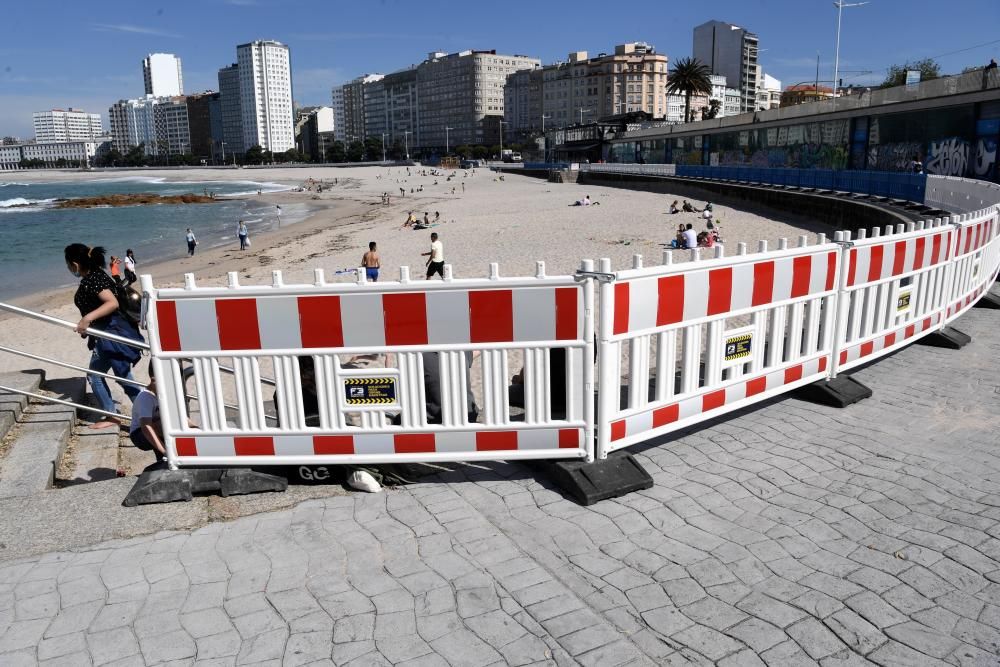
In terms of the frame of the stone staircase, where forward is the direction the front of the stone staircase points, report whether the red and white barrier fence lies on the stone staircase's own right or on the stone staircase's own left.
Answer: on the stone staircase's own right

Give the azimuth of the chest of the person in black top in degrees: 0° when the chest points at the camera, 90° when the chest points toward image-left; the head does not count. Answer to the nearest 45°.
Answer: approximately 90°

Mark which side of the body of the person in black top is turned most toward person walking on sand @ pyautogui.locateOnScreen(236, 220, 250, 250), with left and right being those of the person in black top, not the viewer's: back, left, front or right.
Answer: right
